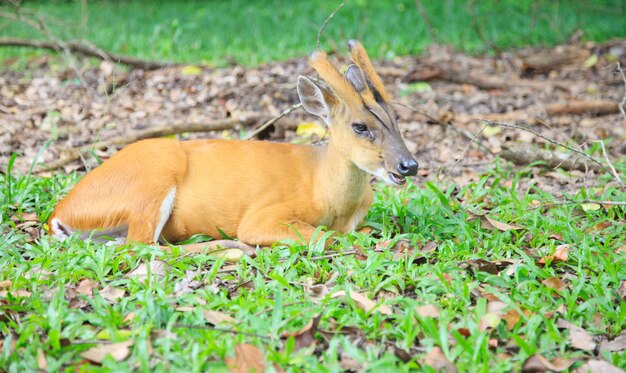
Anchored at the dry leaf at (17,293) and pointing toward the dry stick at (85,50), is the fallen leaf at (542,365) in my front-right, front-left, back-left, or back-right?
back-right

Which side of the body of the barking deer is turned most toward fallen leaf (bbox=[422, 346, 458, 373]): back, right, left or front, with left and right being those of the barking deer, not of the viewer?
right

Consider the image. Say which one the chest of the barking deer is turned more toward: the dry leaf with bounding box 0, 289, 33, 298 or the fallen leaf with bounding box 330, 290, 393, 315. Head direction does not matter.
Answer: the fallen leaf

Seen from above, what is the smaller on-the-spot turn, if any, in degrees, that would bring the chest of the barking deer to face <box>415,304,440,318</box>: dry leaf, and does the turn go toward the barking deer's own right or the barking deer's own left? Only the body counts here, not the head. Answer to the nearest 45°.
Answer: approximately 45° to the barking deer's own right

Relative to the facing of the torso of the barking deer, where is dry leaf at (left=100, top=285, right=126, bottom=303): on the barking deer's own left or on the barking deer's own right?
on the barking deer's own right

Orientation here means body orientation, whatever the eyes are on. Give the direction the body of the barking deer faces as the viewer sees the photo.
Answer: to the viewer's right

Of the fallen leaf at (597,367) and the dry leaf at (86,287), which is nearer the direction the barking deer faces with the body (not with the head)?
the fallen leaf

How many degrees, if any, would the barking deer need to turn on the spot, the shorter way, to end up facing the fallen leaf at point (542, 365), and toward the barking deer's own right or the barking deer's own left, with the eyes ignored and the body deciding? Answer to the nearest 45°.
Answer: approximately 45° to the barking deer's own right

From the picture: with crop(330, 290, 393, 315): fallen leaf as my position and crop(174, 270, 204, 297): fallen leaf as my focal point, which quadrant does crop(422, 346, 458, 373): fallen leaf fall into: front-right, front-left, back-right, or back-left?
back-left

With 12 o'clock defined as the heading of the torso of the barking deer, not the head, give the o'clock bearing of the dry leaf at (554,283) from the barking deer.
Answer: The dry leaf is roughly at 1 o'clock from the barking deer.
